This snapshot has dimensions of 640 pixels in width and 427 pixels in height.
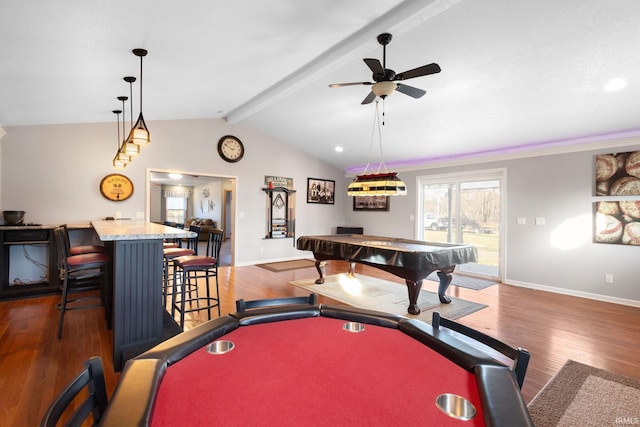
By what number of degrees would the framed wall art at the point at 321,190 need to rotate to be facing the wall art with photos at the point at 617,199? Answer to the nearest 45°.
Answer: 0° — it already faces it

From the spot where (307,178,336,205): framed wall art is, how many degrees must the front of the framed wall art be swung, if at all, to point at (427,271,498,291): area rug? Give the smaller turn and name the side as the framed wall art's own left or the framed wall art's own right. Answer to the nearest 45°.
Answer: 0° — it already faces it

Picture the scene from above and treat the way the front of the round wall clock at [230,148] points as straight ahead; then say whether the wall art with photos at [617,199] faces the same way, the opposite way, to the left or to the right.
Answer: to the right

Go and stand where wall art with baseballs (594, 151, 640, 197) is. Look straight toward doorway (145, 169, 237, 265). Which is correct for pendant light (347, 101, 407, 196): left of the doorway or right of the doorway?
left

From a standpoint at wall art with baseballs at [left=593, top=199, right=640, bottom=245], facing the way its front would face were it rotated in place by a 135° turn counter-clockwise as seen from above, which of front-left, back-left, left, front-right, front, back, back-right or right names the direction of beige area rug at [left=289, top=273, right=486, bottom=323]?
back

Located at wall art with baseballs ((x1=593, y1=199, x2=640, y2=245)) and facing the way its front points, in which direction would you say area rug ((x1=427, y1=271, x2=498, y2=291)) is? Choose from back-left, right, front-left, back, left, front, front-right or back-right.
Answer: right

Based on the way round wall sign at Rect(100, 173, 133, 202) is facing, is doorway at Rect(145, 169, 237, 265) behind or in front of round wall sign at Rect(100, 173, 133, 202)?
behind

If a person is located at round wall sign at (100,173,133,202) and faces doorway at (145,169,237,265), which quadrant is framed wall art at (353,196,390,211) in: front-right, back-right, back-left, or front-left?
front-right

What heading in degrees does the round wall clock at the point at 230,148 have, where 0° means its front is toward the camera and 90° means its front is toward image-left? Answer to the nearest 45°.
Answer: approximately 315°

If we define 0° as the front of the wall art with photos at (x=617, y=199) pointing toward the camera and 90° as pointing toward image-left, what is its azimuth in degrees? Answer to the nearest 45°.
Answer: approximately 0°

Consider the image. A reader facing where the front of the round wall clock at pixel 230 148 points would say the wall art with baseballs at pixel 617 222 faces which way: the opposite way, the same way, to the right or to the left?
to the right

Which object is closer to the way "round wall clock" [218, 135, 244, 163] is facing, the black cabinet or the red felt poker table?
the red felt poker table

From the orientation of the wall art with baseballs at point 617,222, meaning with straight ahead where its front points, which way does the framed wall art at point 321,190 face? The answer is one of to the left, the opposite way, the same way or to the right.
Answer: to the left

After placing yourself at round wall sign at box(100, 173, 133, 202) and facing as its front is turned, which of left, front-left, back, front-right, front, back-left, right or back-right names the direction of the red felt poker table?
front

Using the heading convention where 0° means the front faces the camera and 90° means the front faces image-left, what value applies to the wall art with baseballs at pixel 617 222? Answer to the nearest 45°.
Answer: approximately 0°

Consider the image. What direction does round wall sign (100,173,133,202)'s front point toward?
toward the camera

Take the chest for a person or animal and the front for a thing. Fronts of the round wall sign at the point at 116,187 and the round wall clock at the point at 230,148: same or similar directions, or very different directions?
same or similar directions

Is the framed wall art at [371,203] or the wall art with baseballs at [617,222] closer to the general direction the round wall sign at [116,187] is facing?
the wall art with baseballs
